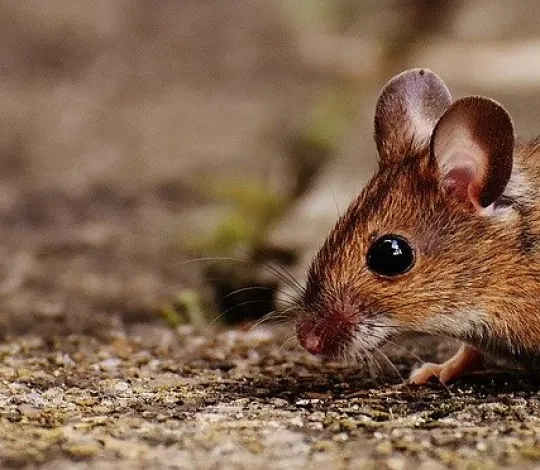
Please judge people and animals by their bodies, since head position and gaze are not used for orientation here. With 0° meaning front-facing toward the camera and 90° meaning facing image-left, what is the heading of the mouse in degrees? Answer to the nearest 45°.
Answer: approximately 90°
